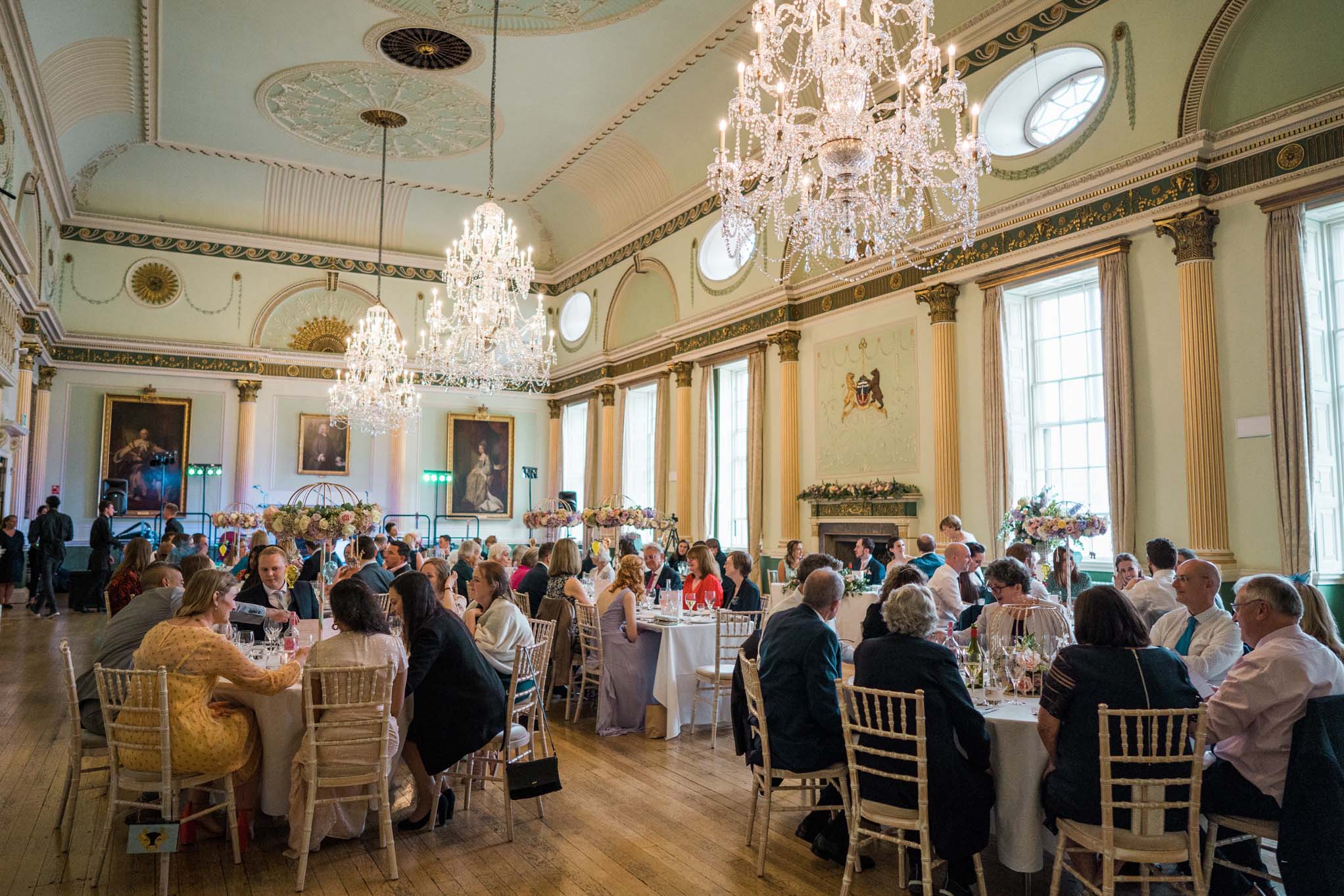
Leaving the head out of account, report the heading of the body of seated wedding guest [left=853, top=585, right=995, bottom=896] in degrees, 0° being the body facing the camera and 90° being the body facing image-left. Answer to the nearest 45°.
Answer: approximately 225°

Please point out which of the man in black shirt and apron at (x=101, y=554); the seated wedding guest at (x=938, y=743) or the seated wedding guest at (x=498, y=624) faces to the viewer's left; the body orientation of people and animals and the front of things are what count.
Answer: the seated wedding guest at (x=498, y=624)

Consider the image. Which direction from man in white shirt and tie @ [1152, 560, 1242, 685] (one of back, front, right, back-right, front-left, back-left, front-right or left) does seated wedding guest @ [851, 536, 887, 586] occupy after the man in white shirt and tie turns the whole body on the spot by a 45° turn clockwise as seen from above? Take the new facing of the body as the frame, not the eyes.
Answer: front-right

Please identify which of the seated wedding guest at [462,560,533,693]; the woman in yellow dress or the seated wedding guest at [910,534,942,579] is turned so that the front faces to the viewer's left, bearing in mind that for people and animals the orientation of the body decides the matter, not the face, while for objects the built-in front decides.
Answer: the seated wedding guest at [462,560,533,693]

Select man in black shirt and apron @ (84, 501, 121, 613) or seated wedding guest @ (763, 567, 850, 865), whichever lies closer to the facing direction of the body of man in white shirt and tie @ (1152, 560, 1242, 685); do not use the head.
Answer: the seated wedding guest

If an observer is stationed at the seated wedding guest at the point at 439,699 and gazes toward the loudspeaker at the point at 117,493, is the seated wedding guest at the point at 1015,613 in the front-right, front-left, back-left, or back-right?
back-right

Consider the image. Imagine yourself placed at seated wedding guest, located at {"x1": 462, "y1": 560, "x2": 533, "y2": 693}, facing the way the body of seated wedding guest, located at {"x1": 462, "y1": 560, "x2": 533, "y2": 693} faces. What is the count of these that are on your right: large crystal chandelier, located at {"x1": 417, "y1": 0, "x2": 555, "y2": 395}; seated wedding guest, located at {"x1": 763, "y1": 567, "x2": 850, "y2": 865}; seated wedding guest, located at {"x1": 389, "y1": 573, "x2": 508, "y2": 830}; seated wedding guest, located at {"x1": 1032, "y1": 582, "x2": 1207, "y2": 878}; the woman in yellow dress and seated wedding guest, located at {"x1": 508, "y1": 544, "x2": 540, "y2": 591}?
2

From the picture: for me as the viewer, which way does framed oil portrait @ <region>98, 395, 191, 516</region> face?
facing the viewer

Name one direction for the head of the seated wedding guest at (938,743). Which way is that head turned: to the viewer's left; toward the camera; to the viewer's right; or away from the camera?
away from the camera

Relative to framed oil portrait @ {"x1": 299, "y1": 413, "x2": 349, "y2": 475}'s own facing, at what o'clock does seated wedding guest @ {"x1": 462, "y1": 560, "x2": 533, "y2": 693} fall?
The seated wedding guest is roughly at 12 o'clock from the framed oil portrait.

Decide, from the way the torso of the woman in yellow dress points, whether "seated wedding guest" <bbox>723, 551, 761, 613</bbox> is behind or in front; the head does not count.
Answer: in front

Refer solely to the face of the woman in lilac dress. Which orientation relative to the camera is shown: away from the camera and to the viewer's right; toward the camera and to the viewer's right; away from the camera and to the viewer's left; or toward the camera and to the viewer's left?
away from the camera and to the viewer's right

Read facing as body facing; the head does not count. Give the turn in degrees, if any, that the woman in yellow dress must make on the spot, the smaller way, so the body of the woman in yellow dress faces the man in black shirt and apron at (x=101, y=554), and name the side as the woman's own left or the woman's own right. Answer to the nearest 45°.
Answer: approximately 45° to the woman's own left

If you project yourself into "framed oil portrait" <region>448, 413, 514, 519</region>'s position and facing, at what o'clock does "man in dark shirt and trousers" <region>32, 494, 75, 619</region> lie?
The man in dark shirt and trousers is roughly at 2 o'clock from the framed oil portrait.

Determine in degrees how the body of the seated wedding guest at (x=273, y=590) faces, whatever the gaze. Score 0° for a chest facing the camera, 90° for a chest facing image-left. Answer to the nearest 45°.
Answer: approximately 0°

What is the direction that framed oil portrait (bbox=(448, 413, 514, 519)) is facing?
toward the camera

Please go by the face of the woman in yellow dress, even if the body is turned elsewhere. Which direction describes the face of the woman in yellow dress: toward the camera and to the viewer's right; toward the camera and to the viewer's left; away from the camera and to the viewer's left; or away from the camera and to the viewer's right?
away from the camera and to the viewer's right
